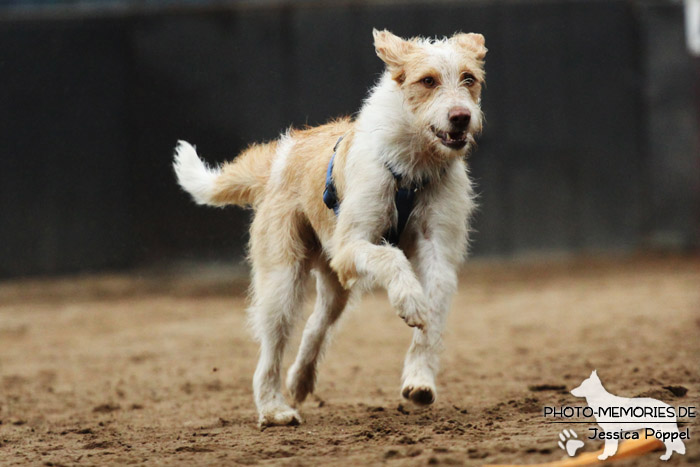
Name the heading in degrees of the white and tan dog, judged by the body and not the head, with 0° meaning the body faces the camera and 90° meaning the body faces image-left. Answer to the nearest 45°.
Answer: approximately 315°
